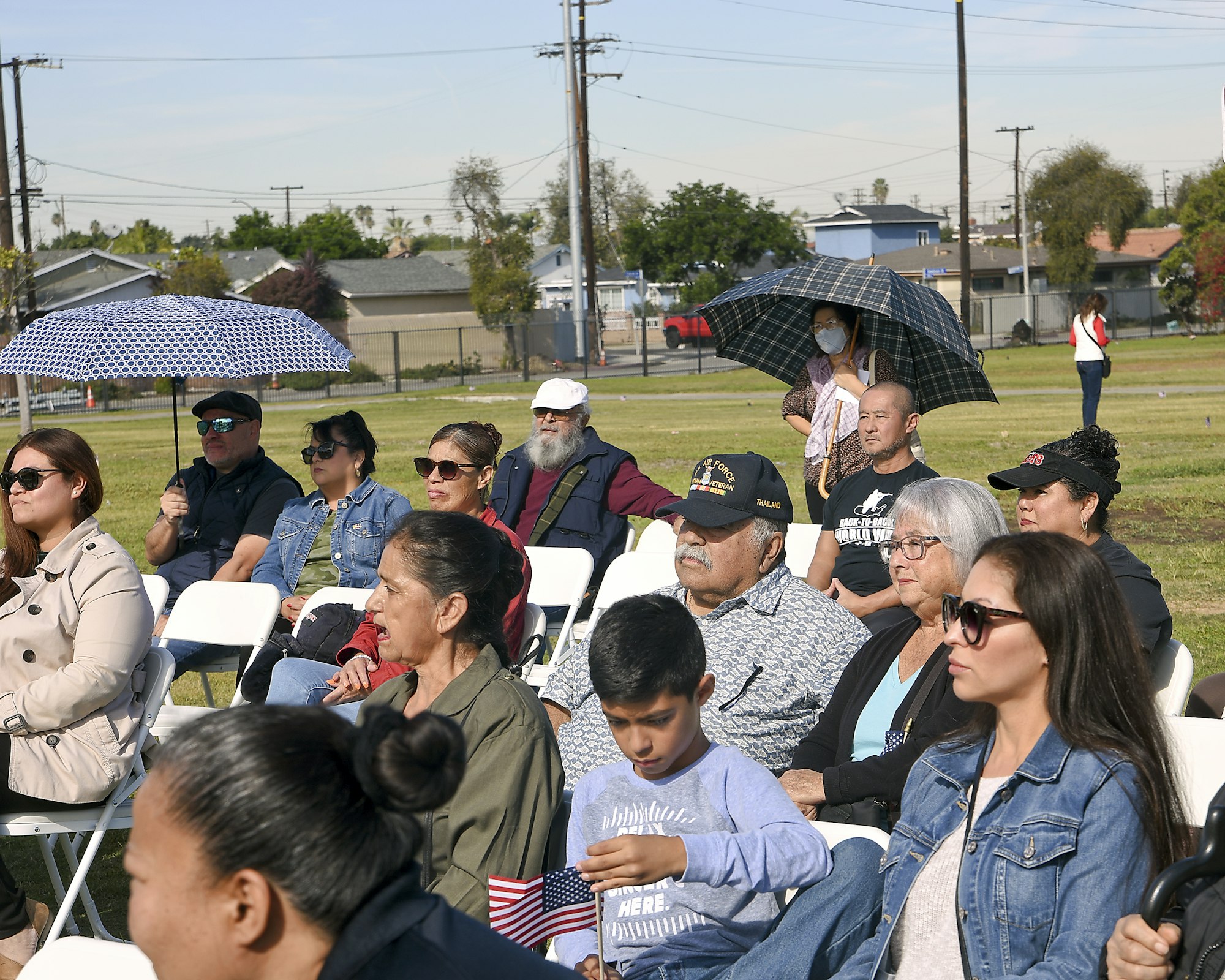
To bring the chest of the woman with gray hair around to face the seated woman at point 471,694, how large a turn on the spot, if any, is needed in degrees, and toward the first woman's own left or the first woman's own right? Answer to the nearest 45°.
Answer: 0° — they already face them

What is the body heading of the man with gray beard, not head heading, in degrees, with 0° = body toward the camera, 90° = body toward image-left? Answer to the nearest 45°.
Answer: approximately 45°

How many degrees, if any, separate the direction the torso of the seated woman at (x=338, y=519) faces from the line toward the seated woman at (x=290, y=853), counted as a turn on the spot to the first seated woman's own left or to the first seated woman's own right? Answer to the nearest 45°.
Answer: approximately 45° to the first seated woman's own left

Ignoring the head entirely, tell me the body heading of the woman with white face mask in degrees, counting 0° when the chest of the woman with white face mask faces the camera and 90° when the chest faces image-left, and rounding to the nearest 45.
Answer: approximately 45°

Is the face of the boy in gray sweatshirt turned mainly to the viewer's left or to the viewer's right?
to the viewer's left

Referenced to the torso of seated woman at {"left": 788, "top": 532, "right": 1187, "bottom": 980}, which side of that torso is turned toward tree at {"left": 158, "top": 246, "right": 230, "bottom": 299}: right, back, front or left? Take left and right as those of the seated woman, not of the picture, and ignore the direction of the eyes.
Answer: right

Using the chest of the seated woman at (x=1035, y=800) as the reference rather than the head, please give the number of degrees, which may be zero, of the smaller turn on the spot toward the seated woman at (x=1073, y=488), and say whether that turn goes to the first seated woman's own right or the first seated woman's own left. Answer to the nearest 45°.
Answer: approximately 135° to the first seated woman's own right

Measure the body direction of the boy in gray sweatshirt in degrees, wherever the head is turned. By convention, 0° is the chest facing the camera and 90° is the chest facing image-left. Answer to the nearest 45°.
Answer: approximately 45°
